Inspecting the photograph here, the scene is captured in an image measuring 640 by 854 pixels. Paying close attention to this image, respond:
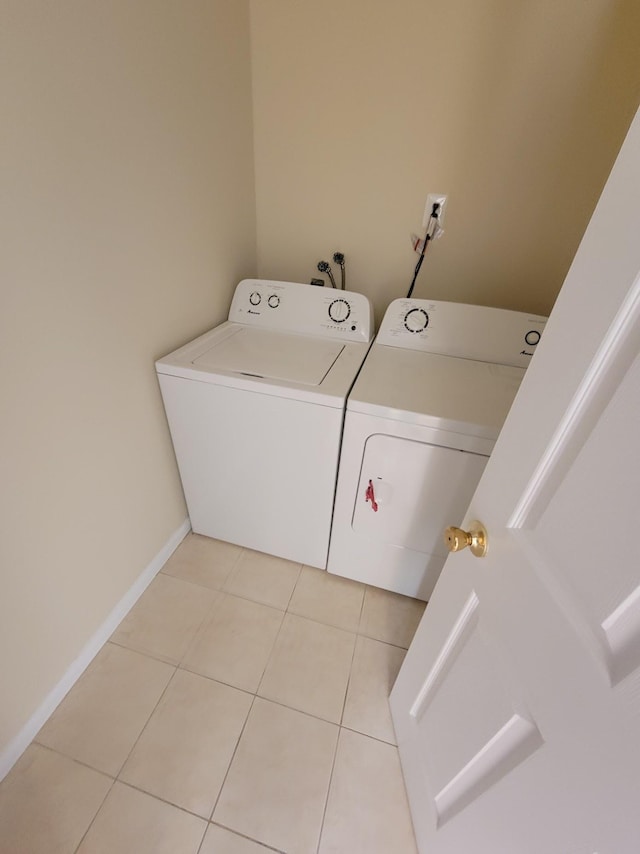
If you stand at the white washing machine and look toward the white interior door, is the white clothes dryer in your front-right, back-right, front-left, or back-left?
front-left

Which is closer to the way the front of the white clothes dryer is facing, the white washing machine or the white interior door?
the white interior door

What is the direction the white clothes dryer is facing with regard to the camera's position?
facing the viewer

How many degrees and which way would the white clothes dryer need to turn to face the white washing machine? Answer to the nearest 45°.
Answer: approximately 90° to its right

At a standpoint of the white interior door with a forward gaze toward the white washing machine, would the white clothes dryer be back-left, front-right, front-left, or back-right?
front-right

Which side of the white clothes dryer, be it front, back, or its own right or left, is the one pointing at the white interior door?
front
